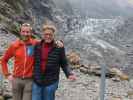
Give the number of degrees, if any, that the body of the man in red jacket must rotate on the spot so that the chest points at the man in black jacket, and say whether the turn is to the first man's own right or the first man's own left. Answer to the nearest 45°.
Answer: approximately 45° to the first man's own left

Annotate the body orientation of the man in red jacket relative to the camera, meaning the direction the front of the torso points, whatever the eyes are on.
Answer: toward the camera
